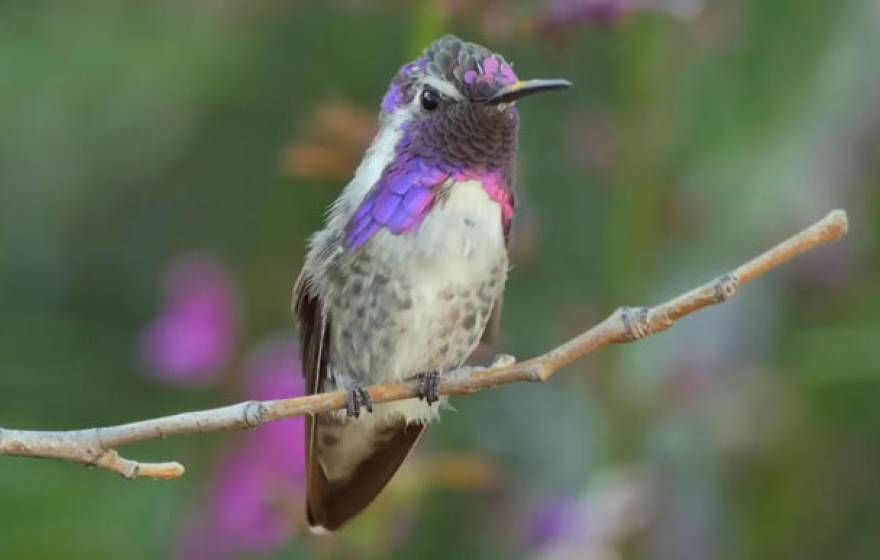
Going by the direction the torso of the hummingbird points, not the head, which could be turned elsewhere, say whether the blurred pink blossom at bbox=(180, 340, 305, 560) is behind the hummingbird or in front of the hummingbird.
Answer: behind

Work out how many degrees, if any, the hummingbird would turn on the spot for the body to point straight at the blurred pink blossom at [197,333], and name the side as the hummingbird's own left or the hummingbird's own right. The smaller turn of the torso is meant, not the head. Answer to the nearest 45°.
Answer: approximately 180°

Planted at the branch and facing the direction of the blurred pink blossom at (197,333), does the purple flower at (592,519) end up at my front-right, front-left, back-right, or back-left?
front-right

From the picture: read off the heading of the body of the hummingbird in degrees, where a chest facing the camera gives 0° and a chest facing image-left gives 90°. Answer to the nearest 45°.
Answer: approximately 315°

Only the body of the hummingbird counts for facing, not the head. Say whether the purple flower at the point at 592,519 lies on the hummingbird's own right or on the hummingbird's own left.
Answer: on the hummingbird's own left

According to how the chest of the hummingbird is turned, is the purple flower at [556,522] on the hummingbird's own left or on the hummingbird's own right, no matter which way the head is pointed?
on the hummingbird's own left

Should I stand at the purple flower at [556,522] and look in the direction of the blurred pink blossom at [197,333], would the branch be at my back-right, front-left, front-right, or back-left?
front-left
